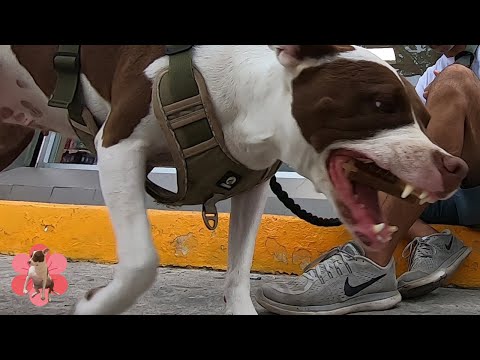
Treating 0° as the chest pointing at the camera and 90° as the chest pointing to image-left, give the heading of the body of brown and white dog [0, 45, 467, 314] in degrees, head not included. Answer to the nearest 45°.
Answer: approximately 270°
